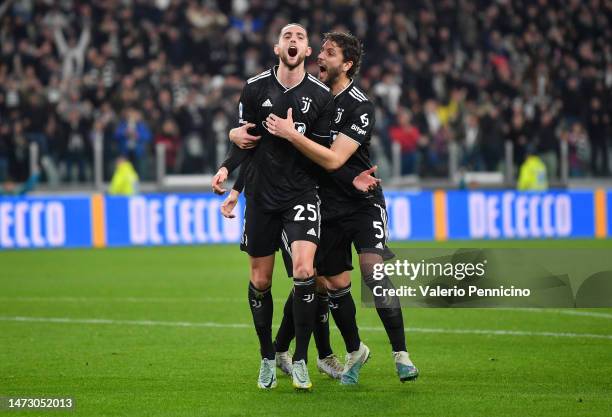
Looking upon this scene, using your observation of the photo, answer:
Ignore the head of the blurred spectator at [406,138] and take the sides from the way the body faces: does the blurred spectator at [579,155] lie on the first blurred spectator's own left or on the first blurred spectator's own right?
on the first blurred spectator's own left

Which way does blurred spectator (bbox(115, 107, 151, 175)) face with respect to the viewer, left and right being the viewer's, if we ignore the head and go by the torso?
facing the viewer

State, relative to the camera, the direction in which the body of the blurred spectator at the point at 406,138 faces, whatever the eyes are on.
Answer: toward the camera

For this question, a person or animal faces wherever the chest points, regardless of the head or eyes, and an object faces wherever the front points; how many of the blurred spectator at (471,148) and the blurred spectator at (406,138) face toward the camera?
2

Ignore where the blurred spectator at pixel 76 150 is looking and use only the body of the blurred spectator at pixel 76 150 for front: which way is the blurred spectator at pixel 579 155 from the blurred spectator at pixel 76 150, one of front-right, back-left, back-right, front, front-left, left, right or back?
left

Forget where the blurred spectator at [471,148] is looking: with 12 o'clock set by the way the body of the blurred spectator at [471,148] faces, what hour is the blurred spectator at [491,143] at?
the blurred spectator at [491,143] is roughly at 8 o'clock from the blurred spectator at [471,148].

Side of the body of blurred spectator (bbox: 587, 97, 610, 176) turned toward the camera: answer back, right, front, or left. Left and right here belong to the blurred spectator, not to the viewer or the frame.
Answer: front

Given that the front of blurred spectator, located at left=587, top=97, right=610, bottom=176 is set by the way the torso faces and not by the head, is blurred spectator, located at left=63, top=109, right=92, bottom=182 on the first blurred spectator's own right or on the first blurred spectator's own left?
on the first blurred spectator's own right

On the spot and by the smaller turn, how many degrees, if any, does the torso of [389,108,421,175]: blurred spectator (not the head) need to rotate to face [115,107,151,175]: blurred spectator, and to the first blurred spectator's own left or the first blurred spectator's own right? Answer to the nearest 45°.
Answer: approximately 90° to the first blurred spectator's own right
